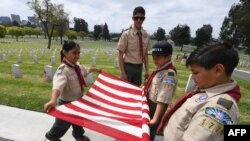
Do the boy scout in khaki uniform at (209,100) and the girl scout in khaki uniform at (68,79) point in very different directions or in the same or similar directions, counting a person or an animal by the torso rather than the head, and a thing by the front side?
very different directions

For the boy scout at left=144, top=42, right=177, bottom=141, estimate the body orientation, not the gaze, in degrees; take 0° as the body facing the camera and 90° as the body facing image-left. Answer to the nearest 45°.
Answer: approximately 45°

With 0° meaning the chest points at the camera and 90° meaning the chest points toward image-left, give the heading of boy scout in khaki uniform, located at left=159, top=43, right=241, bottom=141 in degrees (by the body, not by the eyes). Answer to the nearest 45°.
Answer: approximately 90°

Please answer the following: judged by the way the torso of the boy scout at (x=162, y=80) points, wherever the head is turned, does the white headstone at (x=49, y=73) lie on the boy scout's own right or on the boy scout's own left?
on the boy scout's own right

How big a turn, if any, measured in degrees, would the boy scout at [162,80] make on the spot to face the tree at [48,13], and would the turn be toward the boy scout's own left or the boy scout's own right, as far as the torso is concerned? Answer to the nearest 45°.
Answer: approximately 90° to the boy scout's own right

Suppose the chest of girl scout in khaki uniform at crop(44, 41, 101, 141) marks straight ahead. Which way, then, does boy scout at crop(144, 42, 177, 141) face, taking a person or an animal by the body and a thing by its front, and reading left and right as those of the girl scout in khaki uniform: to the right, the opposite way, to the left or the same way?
to the right

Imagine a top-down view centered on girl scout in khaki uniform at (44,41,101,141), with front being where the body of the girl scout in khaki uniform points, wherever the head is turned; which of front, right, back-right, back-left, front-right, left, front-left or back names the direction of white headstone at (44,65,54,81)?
back-left

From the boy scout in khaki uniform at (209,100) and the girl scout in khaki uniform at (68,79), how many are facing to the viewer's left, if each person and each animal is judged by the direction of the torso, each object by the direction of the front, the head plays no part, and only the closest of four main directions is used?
1

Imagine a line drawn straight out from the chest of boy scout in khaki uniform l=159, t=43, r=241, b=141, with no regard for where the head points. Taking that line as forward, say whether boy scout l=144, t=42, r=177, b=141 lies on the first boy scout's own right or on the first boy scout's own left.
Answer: on the first boy scout's own right
